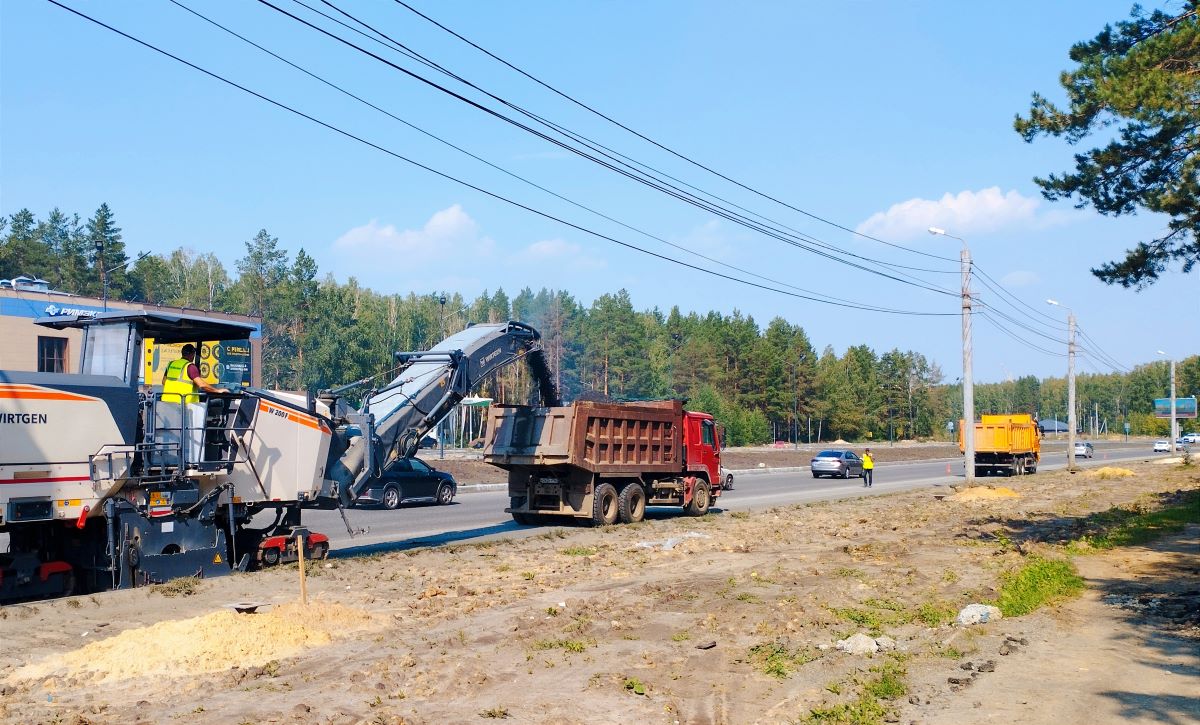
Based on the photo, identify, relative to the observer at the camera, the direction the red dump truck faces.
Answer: facing away from the viewer and to the right of the viewer

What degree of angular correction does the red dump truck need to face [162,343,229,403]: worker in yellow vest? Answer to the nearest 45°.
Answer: approximately 180°

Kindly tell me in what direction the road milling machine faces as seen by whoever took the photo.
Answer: facing away from the viewer and to the right of the viewer

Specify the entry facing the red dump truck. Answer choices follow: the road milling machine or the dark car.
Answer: the road milling machine

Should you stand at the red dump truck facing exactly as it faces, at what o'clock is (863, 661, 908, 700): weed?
The weed is roughly at 4 o'clock from the red dump truck.

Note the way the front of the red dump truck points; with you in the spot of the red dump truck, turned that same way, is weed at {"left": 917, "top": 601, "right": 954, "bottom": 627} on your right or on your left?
on your right

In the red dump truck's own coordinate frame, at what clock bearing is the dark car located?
The dark car is roughly at 9 o'clock from the red dump truck.

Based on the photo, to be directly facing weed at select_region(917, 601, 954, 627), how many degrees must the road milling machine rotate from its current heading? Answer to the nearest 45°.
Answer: approximately 90° to its right

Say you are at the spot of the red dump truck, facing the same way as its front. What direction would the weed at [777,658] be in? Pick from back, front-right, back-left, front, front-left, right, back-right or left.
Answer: back-right

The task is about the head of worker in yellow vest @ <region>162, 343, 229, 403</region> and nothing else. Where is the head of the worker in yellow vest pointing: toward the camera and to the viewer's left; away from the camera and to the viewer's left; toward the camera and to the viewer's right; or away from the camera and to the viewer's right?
away from the camera and to the viewer's right
